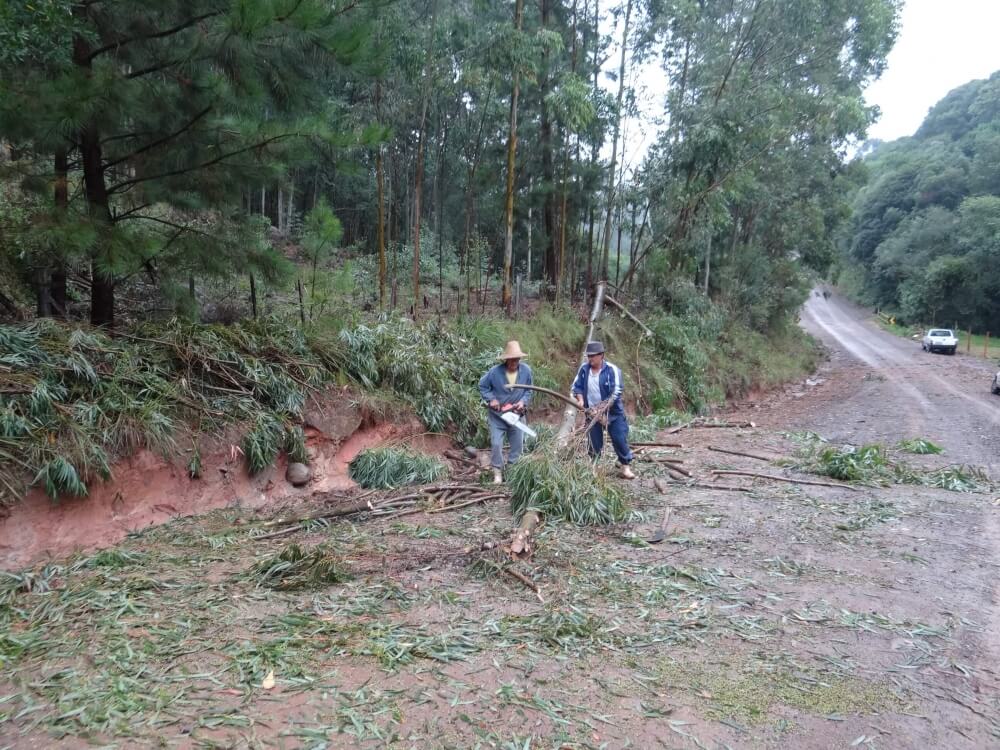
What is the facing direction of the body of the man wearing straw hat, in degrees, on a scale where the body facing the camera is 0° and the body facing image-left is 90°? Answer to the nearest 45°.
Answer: approximately 0°

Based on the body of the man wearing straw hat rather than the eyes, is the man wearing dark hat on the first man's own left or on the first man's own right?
on the first man's own left

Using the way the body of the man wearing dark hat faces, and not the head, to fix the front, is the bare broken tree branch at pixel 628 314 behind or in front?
behind

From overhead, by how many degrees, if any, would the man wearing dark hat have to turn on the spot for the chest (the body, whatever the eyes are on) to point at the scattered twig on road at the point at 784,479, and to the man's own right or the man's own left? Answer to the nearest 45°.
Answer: approximately 135° to the man's own left

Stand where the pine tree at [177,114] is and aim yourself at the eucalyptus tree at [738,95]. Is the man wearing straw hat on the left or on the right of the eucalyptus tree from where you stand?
right

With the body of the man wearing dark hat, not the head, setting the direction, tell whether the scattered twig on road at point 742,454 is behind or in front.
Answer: behind

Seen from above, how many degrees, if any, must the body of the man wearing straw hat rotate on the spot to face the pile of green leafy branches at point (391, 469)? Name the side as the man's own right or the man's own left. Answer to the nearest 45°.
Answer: approximately 90° to the man's own right

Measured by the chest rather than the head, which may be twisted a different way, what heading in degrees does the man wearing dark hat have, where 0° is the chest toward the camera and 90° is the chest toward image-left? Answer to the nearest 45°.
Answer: approximately 45°
